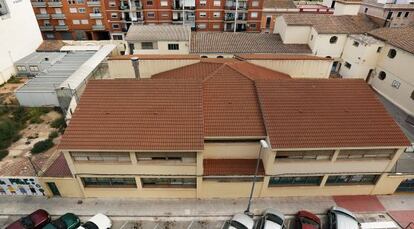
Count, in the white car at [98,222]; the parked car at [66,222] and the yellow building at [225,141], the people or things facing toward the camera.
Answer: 1

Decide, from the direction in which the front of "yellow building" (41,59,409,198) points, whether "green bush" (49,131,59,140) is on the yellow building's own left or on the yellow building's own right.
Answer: on the yellow building's own right

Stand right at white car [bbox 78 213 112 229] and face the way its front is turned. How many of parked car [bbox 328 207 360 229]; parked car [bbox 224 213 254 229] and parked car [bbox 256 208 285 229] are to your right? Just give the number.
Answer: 3

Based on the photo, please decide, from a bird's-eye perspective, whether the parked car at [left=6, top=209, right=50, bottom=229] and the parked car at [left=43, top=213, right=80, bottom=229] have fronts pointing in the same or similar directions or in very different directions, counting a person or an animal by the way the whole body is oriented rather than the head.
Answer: same or similar directions

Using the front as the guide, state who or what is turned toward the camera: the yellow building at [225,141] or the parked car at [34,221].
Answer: the yellow building

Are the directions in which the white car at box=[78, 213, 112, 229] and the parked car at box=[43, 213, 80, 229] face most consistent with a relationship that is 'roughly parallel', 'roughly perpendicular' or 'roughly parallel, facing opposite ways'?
roughly parallel

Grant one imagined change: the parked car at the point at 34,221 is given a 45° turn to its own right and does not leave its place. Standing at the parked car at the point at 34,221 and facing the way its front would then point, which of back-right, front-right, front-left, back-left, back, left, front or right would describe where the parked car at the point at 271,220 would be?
front-right

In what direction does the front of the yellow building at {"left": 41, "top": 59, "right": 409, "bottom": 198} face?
toward the camera

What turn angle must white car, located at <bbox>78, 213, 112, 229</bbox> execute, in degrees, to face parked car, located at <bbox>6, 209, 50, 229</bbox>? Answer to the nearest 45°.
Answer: approximately 90° to its left

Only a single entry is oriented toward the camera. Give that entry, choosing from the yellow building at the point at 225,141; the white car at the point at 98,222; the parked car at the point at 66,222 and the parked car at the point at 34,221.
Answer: the yellow building

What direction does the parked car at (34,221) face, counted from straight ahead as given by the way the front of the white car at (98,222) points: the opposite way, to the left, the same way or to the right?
the same way

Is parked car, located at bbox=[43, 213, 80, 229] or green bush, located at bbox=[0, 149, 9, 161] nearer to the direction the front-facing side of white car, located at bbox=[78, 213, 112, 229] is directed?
the green bush

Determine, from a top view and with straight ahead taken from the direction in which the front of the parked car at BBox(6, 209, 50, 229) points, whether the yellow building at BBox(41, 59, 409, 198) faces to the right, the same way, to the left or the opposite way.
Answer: the opposite way

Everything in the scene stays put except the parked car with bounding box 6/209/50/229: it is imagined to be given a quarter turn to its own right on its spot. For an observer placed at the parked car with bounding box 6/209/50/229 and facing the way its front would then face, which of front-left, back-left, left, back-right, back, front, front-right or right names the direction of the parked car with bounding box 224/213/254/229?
front

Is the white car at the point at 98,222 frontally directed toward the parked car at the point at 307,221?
no

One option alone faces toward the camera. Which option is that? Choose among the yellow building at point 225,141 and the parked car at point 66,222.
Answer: the yellow building

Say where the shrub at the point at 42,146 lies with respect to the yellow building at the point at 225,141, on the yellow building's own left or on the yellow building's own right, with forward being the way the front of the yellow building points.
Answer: on the yellow building's own right

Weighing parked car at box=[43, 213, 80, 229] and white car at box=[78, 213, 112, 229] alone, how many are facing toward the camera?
0

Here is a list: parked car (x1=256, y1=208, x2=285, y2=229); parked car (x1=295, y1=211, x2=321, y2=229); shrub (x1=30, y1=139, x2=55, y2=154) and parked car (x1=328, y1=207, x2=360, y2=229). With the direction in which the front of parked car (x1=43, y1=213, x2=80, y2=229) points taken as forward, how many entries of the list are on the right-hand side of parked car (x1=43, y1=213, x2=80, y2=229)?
3

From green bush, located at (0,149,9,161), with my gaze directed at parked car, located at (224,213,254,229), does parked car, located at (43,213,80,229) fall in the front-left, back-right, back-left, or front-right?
front-right

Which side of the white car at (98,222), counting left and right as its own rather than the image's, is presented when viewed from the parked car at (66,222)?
left

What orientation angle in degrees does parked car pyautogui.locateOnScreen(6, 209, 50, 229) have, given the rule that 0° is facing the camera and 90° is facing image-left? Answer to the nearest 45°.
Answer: approximately 225°

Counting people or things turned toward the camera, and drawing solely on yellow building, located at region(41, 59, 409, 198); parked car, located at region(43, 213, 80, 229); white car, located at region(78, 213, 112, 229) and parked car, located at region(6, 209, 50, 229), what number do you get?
1

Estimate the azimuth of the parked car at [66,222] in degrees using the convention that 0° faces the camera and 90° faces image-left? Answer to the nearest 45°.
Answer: approximately 225°
